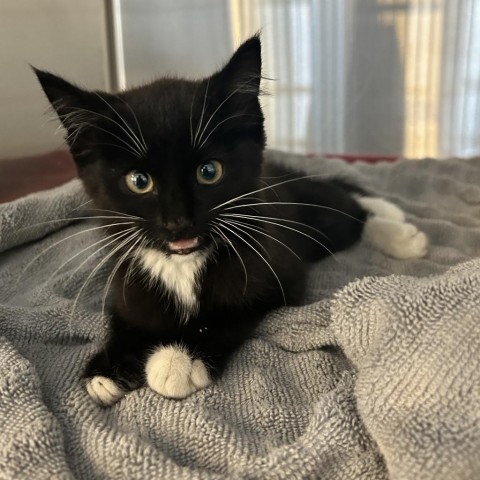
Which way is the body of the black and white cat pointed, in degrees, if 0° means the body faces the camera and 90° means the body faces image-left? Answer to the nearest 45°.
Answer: approximately 45°
